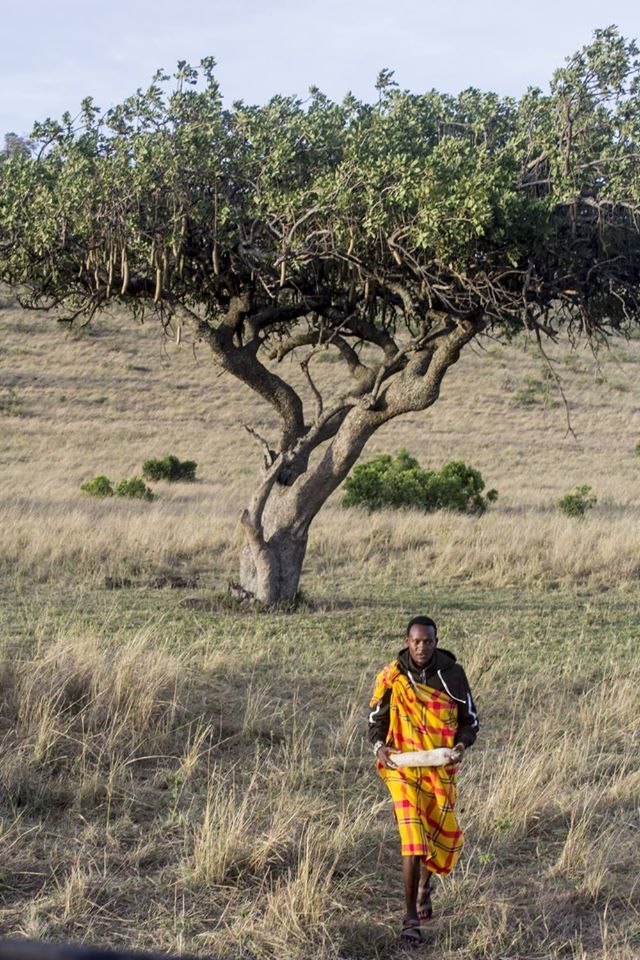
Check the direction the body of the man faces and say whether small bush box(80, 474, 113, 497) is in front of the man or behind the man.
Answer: behind

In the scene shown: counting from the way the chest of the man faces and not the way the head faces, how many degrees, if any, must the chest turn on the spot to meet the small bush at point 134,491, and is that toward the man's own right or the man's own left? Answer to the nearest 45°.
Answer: approximately 180°

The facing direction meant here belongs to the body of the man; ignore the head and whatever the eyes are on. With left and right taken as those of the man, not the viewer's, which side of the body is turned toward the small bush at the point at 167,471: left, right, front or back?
back

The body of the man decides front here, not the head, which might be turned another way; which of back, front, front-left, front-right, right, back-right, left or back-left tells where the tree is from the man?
back

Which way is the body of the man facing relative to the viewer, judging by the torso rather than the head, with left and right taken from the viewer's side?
facing the viewer

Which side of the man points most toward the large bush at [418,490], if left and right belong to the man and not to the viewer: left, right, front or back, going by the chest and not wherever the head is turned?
back
